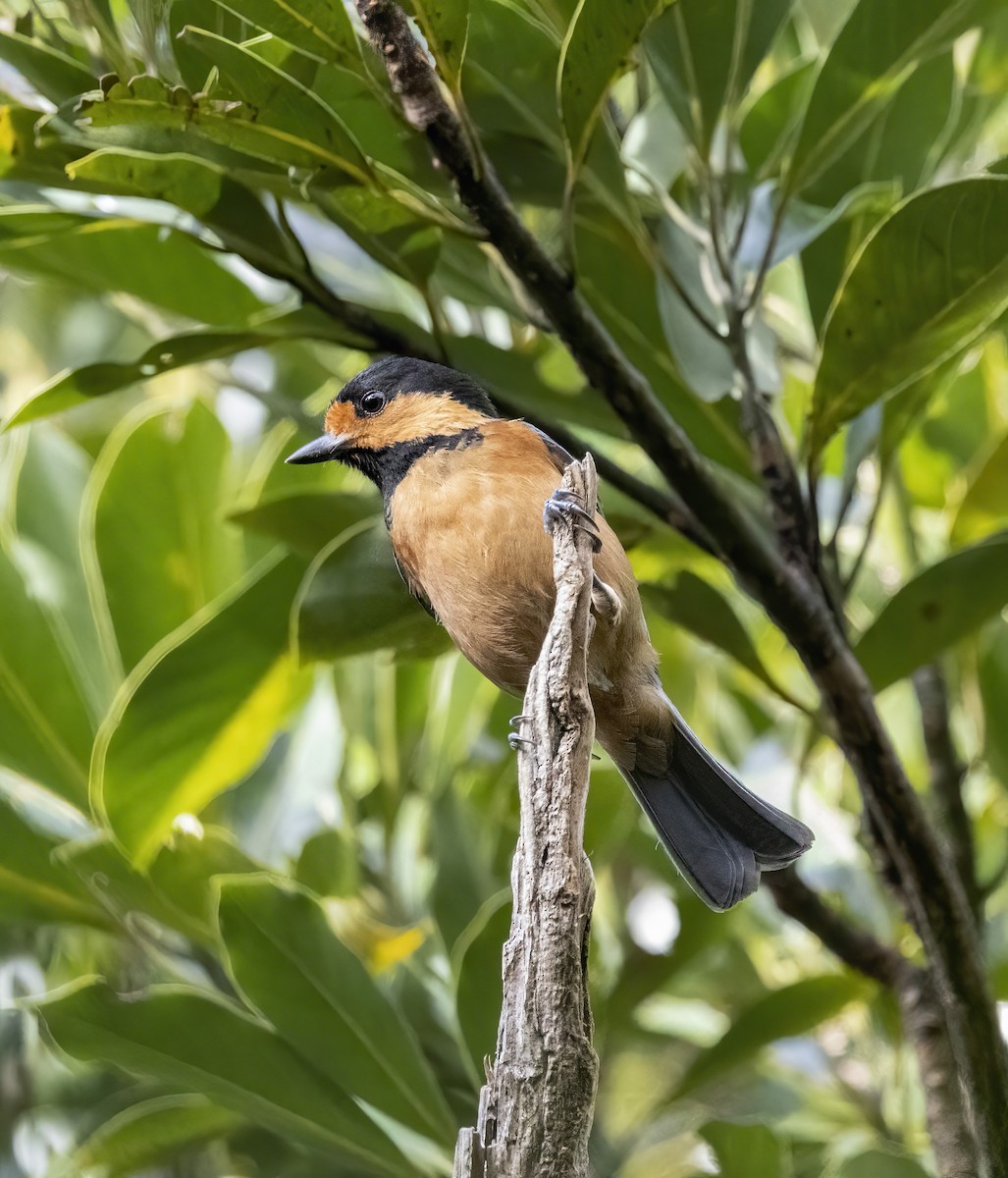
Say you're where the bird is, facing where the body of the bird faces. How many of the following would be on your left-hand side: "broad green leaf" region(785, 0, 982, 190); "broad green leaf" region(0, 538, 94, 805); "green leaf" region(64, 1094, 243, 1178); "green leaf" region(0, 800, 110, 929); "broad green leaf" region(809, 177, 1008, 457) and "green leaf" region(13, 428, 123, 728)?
2

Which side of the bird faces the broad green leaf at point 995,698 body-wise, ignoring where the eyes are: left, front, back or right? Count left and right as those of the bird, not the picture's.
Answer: back

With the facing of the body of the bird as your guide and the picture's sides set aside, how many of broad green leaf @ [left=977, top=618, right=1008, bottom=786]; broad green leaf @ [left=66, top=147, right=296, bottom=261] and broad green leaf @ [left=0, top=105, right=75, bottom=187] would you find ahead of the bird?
2

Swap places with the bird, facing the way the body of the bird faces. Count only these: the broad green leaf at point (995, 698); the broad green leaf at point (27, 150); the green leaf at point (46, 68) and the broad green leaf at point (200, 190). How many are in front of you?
3

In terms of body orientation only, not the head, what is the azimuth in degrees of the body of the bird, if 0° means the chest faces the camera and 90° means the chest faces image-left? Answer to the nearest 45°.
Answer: approximately 45°

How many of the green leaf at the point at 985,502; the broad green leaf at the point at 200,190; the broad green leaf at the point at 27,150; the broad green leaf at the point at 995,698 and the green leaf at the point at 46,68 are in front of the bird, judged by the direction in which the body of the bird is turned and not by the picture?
3
